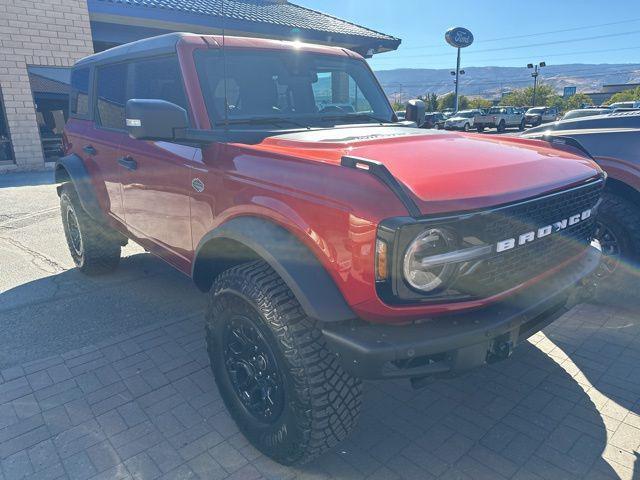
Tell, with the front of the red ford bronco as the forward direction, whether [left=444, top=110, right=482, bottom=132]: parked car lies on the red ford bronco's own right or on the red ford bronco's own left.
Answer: on the red ford bronco's own left

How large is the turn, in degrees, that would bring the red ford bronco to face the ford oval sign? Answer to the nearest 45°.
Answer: approximately 135° to its left

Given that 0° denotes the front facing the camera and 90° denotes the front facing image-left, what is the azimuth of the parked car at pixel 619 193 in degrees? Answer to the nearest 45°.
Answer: approximately 315°

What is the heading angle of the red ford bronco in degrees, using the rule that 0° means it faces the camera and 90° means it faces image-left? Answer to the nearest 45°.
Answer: approximately 315°

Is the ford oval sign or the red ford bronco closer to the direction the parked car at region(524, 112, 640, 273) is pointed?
the red ford bronco

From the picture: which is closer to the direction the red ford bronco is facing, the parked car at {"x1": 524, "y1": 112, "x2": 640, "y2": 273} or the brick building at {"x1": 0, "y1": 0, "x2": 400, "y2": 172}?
the parked car

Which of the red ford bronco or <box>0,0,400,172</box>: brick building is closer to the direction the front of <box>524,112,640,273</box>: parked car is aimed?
the red ford bronco

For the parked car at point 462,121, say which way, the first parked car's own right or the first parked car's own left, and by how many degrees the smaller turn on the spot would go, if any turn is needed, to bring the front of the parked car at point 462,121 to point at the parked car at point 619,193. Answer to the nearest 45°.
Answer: approximately 45° to the first parked car's own left

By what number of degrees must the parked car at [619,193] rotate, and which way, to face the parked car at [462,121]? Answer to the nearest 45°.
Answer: approximately 135° to its left

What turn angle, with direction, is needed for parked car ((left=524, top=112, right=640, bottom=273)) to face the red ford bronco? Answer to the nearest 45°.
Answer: approximately 90° to its right

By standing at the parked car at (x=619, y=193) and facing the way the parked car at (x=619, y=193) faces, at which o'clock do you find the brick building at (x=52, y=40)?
The brick building is roughly at 5 o'clock from the parked car.
